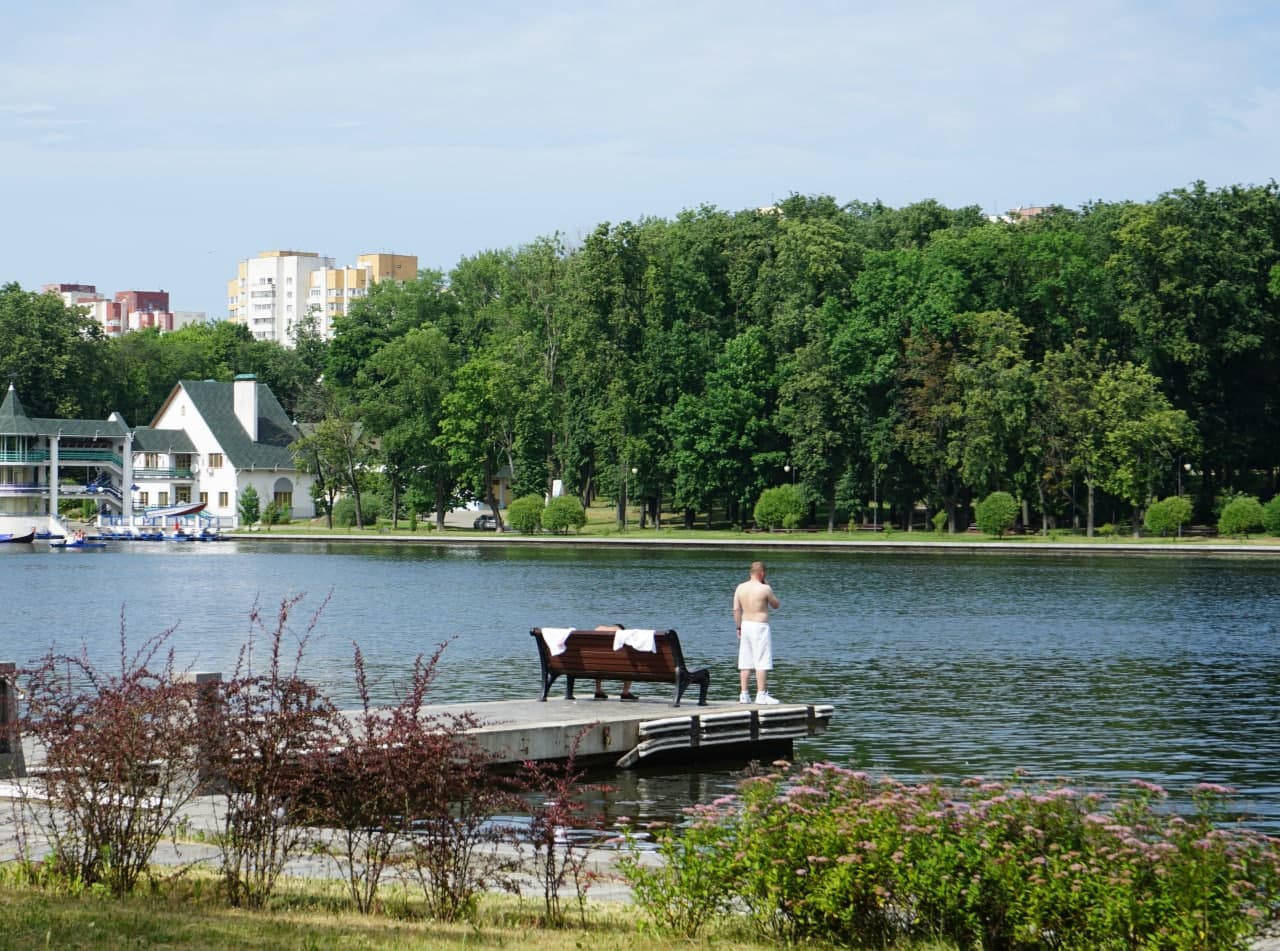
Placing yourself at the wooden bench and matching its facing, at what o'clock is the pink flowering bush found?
The pink flowering bush is roughly at 4 o'clock from the wooden bench.

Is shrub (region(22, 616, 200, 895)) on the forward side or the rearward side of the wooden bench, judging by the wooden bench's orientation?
on the rearward side

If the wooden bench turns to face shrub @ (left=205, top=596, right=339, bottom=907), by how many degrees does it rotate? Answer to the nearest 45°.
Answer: approximately 135° to its right

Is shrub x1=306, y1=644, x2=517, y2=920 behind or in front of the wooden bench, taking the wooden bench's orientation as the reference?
behind

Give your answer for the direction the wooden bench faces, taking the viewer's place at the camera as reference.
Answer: facing away from the viewer and to the right of the viewer

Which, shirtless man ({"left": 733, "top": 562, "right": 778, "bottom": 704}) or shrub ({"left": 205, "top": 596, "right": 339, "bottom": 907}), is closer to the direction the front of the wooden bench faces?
the shirtless man
